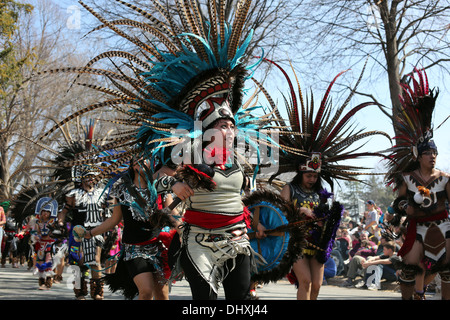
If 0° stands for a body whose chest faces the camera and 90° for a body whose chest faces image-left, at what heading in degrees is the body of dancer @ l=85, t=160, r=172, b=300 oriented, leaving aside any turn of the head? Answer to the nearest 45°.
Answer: approximately 315°

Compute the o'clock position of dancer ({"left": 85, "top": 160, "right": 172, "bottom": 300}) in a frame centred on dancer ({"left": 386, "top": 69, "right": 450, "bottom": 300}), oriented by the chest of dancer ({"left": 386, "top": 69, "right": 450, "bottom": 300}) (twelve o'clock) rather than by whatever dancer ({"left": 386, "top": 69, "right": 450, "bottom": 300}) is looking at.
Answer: dancer ({"left": 85, "top": 160, "right": 172, "bottom": 300}) is roughly at 3 o'clock from dancer ({"left": 386, "top": 69, "right": 450, "bottom": 300}).

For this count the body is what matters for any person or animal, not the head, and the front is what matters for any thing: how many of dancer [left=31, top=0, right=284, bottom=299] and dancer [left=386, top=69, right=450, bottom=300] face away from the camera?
0

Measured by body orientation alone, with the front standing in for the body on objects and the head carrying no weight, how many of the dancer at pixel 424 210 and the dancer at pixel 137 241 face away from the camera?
0

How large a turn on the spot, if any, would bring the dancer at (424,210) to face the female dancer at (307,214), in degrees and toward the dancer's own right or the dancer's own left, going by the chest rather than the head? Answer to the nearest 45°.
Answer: approximately 90° to the dancer's own right

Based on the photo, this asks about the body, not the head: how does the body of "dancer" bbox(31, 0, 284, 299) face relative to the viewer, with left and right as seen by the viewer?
facing the viewer and to the right of the viewer

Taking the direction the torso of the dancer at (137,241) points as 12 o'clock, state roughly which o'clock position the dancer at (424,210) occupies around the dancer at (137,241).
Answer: the dancer at (424,210) is roughly at 10 o'clock from the dancer at (137,241).

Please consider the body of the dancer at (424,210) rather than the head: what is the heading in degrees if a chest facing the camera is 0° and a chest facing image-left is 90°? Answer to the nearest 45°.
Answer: approximately 315°

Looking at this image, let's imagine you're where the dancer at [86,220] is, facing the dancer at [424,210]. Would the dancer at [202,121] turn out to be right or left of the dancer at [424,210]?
right

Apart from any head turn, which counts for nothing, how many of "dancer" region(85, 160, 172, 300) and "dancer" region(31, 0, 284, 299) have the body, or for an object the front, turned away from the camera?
0
